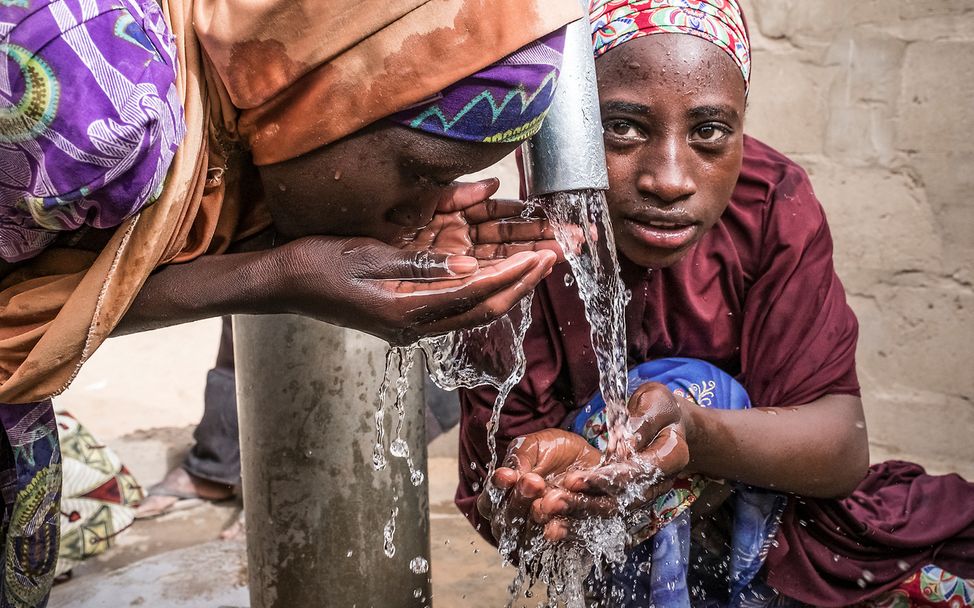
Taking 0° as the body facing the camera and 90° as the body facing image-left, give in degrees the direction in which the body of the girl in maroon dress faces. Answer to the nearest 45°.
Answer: approximately 45°

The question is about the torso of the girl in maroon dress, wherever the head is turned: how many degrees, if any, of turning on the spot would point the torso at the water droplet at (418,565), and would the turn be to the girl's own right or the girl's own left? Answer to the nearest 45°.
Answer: approximately 45° to the girl's own right

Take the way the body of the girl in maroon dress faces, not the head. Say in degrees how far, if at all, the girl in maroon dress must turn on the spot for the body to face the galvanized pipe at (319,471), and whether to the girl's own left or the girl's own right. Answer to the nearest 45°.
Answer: approximately 45° to the girl's own right
